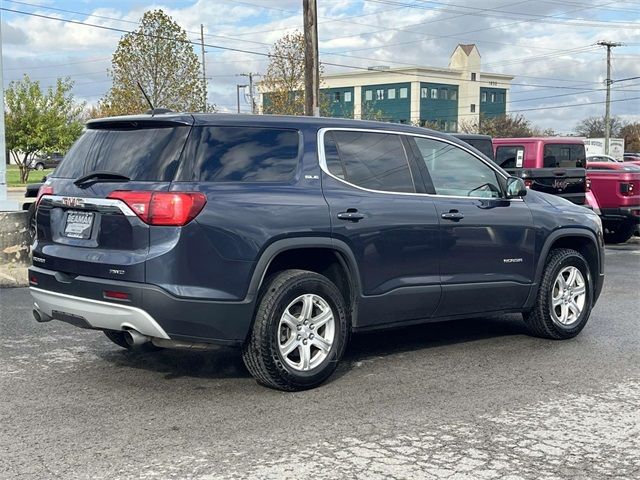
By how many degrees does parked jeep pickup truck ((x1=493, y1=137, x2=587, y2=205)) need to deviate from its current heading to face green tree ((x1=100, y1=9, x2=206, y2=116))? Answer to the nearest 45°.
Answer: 0° — it already faces it

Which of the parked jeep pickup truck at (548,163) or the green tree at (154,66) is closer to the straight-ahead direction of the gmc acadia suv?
the parked jeep pickup truck

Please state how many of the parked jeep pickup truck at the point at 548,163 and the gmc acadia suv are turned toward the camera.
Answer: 0

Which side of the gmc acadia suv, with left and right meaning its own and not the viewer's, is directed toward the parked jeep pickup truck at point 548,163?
front

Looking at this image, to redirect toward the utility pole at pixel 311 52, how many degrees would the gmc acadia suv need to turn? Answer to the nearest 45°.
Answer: approximately 45° to its left

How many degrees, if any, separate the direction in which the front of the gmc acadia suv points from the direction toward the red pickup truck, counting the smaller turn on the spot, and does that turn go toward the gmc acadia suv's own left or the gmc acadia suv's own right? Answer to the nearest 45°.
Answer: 0° — it already faces it

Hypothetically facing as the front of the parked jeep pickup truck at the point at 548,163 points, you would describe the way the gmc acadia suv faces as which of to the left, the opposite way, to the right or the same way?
to the right

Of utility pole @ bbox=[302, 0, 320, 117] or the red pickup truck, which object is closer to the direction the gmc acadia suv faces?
the red pickup truck

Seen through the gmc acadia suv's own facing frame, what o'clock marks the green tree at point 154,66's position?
The green tree is roughly at 10 o'clock from the gmc acadia suv.

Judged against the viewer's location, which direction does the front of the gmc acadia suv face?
facing away from the viewer and to the right of the viewer

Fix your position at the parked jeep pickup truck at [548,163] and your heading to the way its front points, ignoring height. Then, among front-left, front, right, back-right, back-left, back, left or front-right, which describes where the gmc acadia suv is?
back-left

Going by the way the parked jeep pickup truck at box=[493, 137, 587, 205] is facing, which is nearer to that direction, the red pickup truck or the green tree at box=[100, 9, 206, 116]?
the green tree
